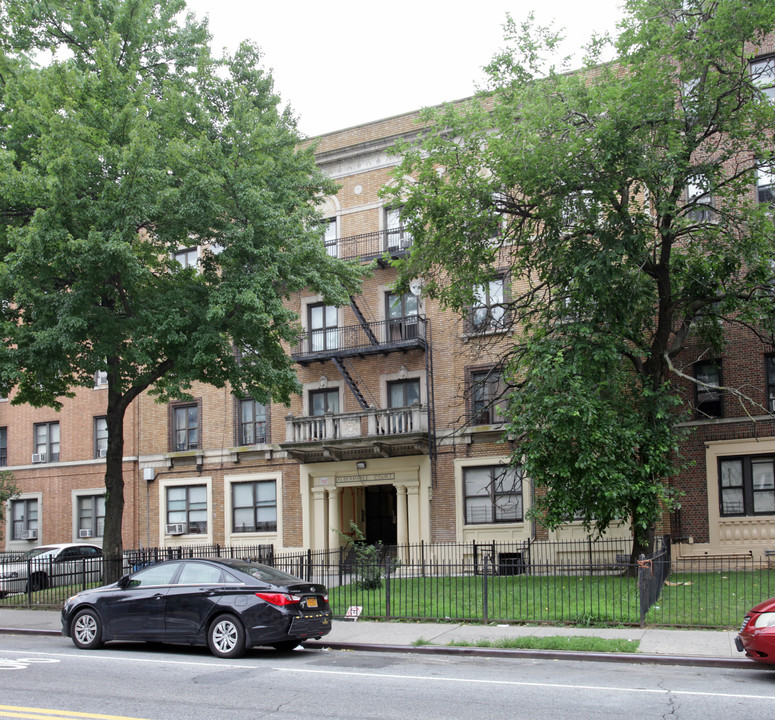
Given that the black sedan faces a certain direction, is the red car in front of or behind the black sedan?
behind

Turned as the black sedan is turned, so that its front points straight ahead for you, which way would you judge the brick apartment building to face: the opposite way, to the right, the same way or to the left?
to the left

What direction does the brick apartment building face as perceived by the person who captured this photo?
facing the viewer and to the left of the viewer

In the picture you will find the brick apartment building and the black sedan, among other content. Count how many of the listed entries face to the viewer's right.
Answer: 0

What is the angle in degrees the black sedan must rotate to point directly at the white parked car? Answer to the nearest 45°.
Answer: approximately 45° to its right

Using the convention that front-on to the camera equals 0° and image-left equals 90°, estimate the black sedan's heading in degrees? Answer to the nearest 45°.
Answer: approximately 135°
